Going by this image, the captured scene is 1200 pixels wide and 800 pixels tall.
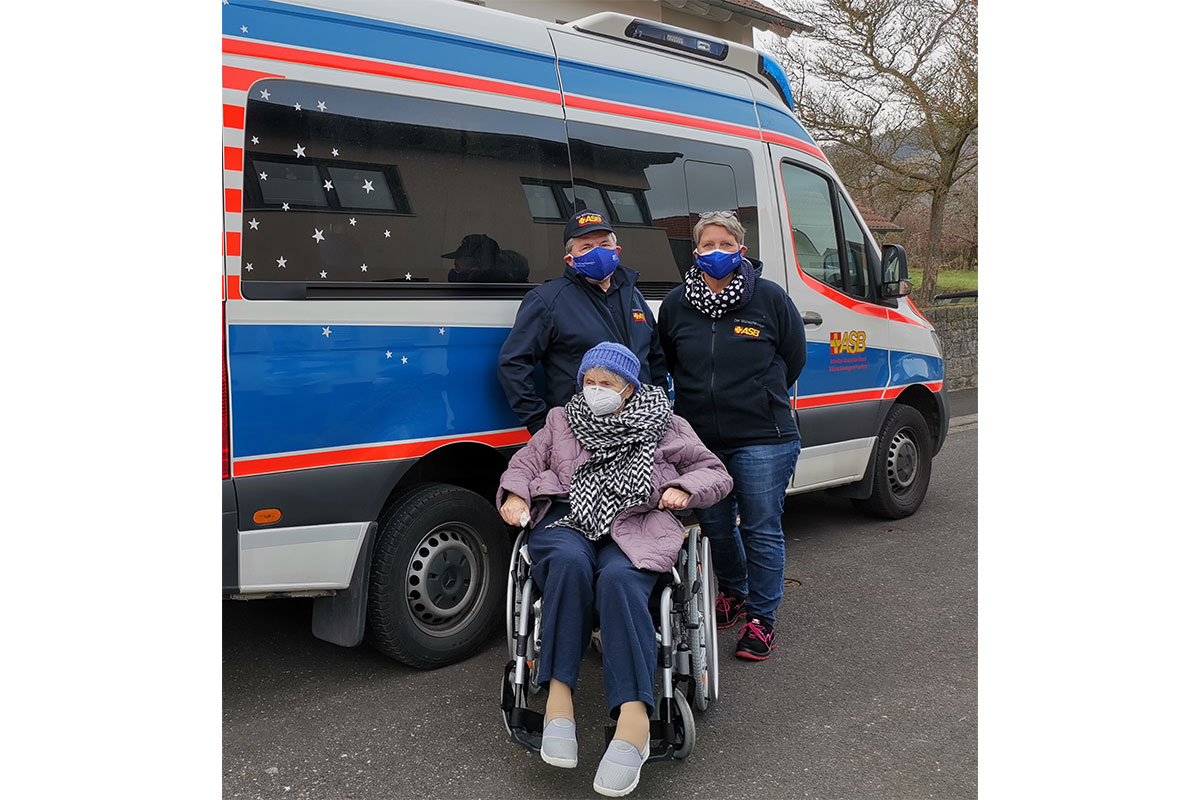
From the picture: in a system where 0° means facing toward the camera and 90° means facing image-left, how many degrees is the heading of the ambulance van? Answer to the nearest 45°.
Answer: approximately 225°

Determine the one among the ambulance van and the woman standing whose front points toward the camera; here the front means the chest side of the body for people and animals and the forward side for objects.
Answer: the woman standing

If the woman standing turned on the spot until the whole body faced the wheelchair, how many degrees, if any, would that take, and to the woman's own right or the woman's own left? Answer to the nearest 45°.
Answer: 0° — they already face it

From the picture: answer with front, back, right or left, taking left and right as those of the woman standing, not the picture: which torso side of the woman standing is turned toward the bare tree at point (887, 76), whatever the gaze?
back

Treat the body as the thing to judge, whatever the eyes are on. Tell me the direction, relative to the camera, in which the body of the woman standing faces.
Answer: toward the camera

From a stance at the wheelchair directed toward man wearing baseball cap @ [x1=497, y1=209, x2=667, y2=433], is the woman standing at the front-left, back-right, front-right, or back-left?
front-right

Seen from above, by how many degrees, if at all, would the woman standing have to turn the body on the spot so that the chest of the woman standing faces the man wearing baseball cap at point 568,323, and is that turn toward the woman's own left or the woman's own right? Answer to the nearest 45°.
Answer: approximately 90° to the woman's own right

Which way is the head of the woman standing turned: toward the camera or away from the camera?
toward the camera

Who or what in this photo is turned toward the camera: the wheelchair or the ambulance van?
the wheelchair

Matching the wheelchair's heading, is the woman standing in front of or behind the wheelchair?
behind

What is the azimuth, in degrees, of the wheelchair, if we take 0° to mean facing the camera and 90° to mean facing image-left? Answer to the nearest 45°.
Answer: approximately 0°
